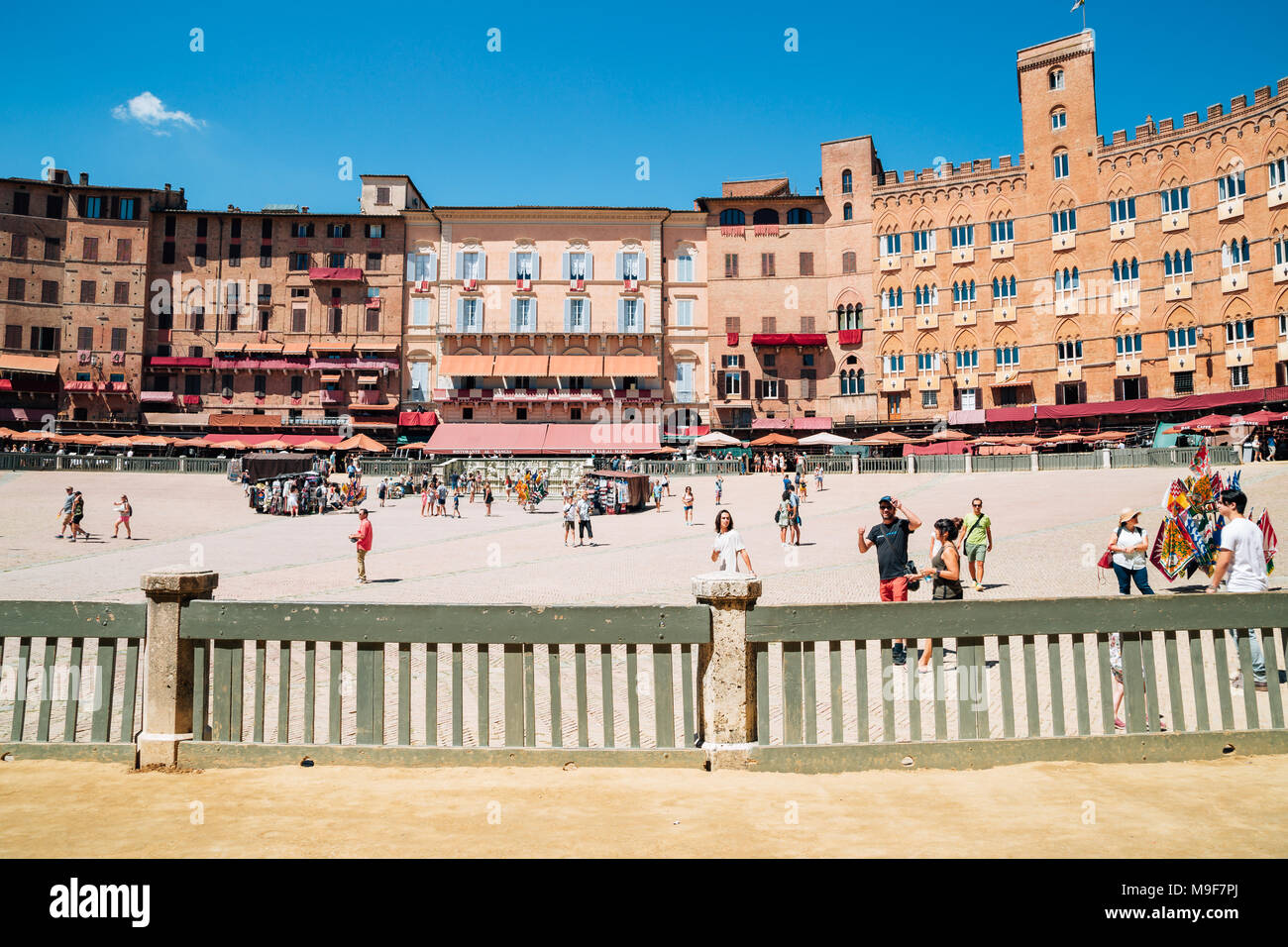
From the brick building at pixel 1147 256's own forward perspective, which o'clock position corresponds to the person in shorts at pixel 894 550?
The person in shorts is roughly at 11 o'clock from the brick building.

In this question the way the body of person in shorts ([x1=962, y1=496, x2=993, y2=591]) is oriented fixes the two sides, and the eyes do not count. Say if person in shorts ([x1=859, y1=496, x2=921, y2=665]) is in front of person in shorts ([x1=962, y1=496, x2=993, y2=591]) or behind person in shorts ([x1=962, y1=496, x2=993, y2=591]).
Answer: in front

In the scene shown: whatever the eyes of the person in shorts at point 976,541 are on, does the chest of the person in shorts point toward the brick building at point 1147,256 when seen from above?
no

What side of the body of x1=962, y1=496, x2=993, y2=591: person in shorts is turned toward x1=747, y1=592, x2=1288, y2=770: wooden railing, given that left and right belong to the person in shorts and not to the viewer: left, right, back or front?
front

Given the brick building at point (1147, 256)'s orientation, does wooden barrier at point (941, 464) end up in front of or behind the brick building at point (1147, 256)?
in front

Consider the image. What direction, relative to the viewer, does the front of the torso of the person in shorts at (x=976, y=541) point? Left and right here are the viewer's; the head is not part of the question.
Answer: facing the viewer

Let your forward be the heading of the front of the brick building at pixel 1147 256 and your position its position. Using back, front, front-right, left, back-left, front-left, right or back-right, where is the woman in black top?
front-left

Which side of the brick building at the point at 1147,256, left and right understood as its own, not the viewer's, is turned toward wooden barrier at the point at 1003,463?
front

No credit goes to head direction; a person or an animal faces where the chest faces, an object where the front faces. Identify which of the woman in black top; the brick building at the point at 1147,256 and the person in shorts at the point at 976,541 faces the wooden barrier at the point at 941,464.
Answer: the brick building

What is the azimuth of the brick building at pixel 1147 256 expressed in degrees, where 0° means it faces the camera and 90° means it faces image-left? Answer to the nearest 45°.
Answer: approximately 45°
